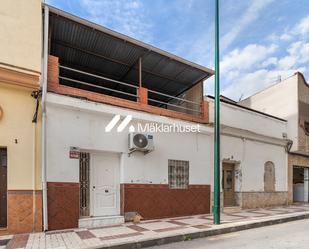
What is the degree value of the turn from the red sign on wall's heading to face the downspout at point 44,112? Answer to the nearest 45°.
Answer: approximately 45° to its right

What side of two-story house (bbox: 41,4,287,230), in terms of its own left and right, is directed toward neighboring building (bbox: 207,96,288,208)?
left

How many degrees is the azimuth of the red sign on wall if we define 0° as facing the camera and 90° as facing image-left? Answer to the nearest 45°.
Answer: approximately 0°

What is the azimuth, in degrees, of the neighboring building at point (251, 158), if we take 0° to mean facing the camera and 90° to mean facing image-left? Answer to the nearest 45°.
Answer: approximately 315°

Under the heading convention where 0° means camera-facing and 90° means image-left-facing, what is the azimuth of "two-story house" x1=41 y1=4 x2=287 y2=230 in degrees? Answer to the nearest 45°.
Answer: approximately 315°

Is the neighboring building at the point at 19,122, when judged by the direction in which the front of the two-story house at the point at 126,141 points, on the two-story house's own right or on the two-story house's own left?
on the two-story house's own right
